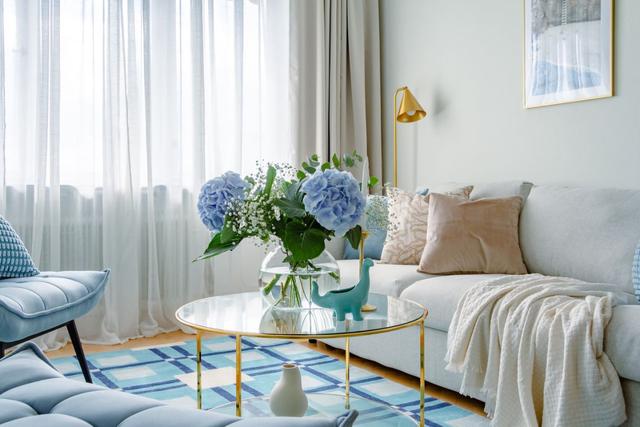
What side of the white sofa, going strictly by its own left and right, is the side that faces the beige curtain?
right

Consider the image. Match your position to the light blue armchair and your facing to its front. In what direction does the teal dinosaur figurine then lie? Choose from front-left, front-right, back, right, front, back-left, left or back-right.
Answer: front

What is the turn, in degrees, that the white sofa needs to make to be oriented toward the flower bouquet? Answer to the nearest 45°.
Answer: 0° — it already faces it

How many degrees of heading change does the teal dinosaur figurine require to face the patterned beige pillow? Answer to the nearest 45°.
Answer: approximately 90° to its left

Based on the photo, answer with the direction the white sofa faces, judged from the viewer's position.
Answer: facing the viewer and to the left of the viewer

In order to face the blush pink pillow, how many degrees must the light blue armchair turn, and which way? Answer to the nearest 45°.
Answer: approximately 45° to its left

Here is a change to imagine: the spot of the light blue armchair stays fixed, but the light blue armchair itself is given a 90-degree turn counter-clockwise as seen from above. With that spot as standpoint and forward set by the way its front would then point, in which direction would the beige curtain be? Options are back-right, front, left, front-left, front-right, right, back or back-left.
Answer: front

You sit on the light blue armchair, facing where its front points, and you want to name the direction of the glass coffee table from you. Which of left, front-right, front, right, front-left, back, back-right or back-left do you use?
front

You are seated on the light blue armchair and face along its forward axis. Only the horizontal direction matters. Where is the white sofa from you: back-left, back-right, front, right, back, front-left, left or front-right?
front-left

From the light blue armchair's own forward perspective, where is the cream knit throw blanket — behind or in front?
in front

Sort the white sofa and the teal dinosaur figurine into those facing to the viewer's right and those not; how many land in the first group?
1

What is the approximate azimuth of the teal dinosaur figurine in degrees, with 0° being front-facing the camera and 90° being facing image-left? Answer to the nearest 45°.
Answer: approximately 270°
